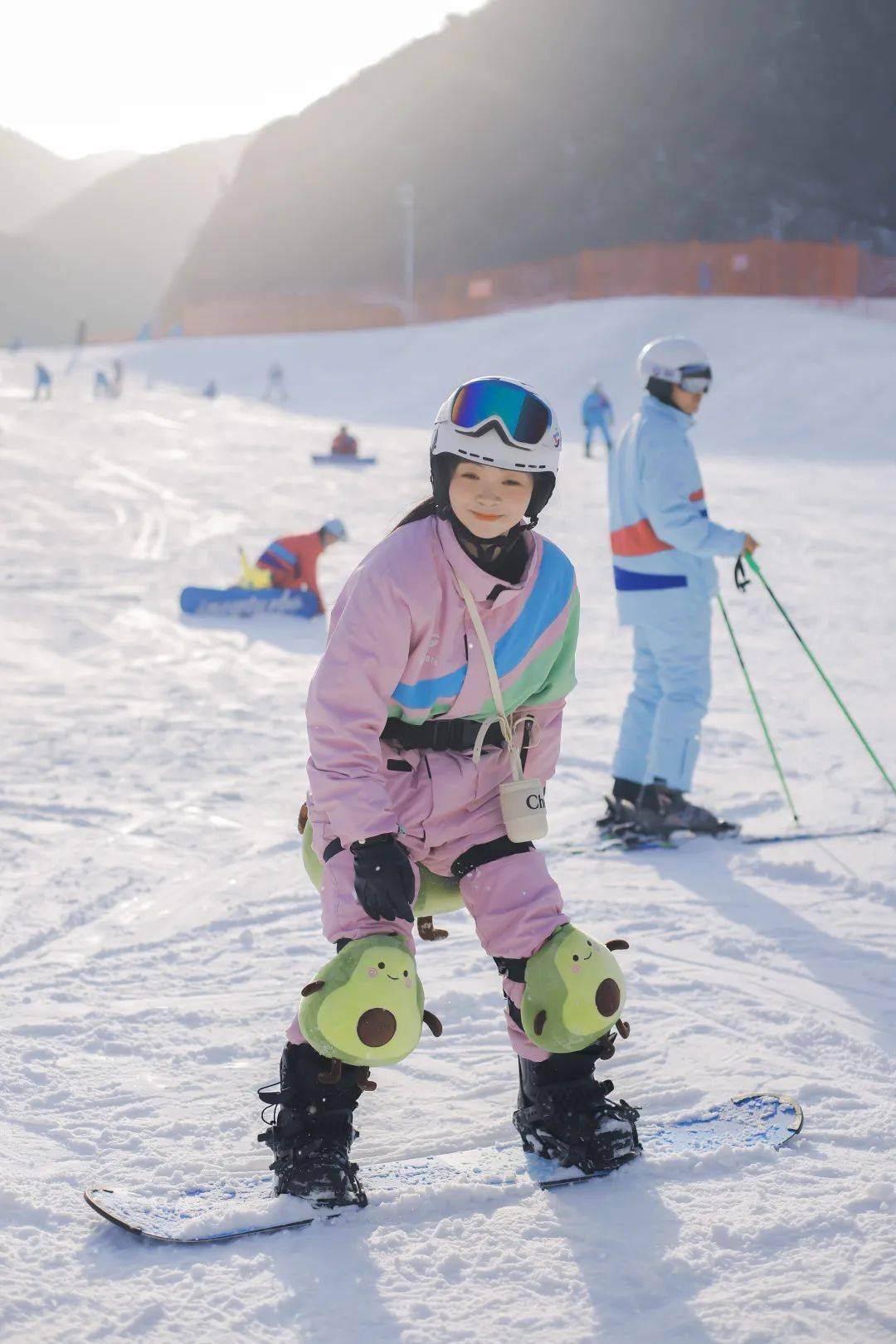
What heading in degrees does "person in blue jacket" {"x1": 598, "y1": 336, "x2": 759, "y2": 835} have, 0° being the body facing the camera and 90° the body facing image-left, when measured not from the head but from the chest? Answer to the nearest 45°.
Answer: approximately 270°

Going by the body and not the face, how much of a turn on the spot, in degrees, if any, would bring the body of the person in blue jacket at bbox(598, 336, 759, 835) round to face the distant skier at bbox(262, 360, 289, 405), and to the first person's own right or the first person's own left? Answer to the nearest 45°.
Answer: approximately 90° to the first person's own left

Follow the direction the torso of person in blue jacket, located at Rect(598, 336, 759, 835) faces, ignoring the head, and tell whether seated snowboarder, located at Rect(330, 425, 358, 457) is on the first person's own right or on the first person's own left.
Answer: on the first person's own left

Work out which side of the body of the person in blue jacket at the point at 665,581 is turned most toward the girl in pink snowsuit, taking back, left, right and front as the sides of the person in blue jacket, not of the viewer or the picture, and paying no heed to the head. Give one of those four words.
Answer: right

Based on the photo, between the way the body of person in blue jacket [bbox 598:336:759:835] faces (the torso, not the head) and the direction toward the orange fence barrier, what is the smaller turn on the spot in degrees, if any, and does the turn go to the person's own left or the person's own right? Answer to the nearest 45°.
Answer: approximately 90° to the person's own left
